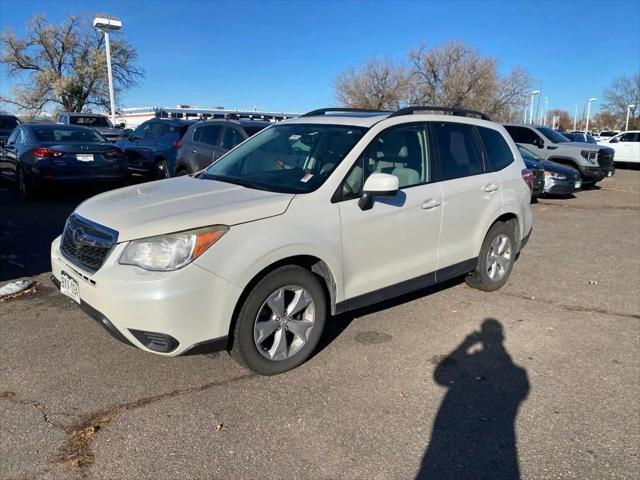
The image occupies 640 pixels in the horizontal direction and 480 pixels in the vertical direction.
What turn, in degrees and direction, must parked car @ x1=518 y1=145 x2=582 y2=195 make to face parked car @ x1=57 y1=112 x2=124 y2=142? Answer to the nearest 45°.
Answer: approximately 135° to its right

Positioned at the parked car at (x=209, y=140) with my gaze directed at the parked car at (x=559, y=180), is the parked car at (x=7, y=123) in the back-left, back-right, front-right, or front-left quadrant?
back-left

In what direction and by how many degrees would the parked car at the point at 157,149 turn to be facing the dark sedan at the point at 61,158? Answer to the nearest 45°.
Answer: approximately 90° to its left

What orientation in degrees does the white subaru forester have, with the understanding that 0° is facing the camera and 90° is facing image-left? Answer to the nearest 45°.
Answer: approximately 45°

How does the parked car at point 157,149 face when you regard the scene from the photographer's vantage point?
facing away from the viewer and to the left of the viewer

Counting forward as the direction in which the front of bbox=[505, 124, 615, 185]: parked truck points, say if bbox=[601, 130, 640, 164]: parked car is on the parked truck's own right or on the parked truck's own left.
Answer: on the parked truck's own left

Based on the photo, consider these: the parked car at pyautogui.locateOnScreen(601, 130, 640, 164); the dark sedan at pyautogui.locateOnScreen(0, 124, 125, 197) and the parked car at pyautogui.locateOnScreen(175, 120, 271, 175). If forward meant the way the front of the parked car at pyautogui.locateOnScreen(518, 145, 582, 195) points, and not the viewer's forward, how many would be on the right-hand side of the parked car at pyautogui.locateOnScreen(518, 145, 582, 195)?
2

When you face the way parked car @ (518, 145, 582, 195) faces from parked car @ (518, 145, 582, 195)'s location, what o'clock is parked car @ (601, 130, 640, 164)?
parked car @ (601, 130, 640, 164) is roughly at 8 o'clock from parked car @ (518, 145, 582, 195).

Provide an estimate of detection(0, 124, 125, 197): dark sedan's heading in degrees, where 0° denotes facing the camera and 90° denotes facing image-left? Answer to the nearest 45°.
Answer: approximately 135°

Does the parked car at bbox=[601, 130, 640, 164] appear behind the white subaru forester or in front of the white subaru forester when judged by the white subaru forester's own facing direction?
behind

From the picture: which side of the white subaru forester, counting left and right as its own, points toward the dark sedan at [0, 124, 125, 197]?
right

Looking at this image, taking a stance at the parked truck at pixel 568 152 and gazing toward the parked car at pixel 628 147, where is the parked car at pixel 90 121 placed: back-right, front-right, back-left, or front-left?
back-left
